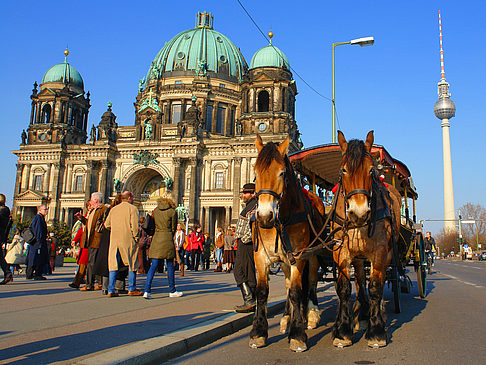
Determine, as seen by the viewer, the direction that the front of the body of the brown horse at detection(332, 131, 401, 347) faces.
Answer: toward the camera

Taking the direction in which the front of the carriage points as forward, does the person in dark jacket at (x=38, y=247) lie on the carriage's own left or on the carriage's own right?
on the carriage's own right

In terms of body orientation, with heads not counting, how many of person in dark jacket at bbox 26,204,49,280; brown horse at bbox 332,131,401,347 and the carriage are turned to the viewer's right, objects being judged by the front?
1

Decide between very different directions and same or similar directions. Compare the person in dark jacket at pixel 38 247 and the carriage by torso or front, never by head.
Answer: very different directions

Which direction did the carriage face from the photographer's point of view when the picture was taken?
facing the viewer and to the left of the viewer

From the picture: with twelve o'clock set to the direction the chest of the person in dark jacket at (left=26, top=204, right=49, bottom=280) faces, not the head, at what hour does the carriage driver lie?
The carriage driver is roughly at 2 o'clock from the person in dark jacket.

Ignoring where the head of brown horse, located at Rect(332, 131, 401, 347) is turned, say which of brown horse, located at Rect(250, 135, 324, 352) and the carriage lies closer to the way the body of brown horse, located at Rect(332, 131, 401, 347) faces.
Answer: the brown horse

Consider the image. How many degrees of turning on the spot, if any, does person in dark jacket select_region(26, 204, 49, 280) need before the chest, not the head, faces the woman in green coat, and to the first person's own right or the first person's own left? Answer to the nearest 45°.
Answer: approximately 45° to the first person's own right

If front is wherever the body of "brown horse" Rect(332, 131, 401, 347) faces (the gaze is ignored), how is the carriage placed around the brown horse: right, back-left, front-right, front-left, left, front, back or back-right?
back

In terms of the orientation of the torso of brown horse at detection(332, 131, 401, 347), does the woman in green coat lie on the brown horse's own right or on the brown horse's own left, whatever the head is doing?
on the brown horse's own right

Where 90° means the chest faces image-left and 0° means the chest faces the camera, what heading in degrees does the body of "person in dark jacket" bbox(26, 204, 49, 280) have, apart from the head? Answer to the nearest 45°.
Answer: approximately 270°
